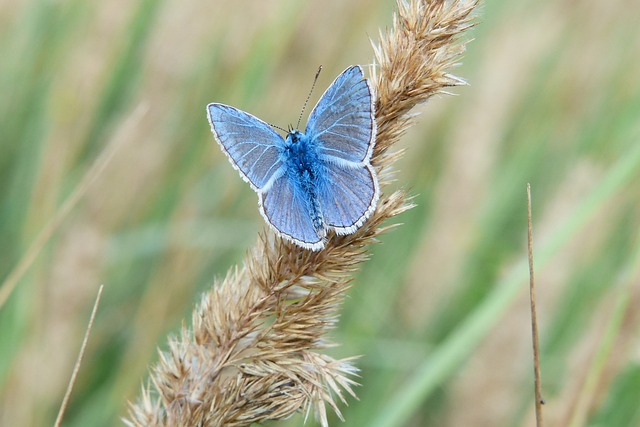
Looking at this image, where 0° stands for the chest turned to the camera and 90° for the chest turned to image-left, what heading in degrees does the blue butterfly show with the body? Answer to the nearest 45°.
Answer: approximately 180°
